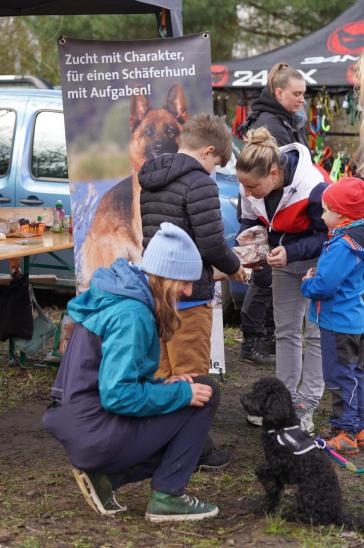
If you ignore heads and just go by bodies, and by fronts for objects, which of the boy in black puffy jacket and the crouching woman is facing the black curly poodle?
the crouching woman

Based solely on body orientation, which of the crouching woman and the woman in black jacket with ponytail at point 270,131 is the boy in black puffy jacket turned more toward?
the woman in black jacket with ponytail

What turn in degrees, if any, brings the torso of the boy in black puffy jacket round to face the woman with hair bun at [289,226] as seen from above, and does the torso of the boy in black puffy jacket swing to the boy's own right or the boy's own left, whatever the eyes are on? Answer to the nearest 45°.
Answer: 0° — they already face them

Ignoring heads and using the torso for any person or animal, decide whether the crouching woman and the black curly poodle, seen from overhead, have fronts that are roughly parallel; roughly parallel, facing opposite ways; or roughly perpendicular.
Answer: roughly parallel, facing opposite ways

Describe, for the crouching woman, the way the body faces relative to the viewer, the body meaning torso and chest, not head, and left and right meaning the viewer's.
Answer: facing to the right of the viewer

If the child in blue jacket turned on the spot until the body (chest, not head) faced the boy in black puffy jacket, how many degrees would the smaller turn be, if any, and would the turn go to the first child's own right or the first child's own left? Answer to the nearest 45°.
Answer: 0° — they already face them

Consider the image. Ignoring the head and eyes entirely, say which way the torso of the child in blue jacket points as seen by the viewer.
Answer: to the viewer's left

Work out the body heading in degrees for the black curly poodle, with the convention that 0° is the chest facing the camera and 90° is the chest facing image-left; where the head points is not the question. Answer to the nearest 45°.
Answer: approximately 90°

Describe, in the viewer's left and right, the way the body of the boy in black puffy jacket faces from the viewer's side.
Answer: facing away from the viewer and to the right of the viewer

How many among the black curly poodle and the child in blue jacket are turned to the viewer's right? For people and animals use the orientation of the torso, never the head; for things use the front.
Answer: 0

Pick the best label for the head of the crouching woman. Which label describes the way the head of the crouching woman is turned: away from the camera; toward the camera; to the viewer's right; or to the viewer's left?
to the viewer's right

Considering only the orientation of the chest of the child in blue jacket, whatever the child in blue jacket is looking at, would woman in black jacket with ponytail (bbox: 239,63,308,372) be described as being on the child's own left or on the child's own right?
on the child's own right
